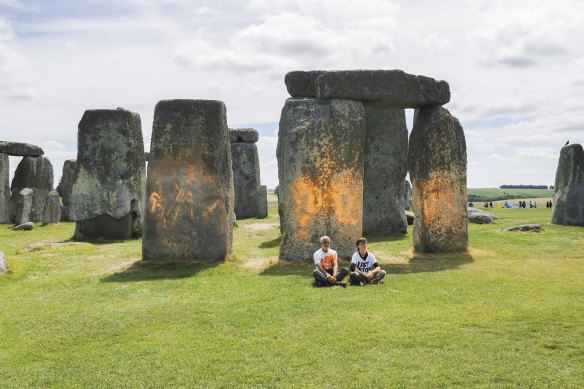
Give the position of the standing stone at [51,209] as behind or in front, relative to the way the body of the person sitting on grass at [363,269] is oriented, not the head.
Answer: behind

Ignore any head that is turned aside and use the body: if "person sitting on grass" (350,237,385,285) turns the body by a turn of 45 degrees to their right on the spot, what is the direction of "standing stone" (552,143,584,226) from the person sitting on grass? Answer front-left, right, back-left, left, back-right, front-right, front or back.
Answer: back-left

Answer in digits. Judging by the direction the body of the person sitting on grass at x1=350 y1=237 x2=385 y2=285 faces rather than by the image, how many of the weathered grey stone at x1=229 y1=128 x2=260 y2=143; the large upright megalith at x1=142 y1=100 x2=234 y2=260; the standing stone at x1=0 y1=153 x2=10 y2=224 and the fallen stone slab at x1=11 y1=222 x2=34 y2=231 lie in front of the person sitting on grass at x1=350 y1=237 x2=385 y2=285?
0

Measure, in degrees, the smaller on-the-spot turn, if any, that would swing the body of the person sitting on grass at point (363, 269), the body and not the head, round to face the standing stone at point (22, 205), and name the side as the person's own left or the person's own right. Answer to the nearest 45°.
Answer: approximately 180°

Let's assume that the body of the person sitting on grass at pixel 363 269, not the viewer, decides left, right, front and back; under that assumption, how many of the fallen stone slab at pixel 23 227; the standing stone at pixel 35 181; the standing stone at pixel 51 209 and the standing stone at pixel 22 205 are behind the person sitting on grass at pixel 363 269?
4

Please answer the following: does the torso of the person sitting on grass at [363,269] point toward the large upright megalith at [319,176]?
no

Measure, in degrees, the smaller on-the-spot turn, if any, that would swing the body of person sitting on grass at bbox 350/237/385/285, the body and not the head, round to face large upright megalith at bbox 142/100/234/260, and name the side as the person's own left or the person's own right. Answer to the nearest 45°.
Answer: approximately 180°

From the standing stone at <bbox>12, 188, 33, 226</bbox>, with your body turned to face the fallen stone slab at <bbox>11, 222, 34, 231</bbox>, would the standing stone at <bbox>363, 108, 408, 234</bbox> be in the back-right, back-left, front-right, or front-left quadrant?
front-left

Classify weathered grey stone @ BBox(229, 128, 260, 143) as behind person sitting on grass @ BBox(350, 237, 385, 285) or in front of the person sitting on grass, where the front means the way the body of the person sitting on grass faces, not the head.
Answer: behind

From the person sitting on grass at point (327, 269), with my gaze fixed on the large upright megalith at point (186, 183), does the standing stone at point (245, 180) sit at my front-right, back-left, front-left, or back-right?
front-right

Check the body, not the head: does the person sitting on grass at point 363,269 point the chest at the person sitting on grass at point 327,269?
no

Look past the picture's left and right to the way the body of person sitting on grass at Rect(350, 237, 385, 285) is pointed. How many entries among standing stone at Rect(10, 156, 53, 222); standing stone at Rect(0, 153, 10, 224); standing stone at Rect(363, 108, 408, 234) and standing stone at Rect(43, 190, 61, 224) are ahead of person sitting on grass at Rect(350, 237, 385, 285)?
0

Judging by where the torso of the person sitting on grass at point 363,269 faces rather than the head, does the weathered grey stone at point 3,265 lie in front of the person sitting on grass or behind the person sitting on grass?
behind

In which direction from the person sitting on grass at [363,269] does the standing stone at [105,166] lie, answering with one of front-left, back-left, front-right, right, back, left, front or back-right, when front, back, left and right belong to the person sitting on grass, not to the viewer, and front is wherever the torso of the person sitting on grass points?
back

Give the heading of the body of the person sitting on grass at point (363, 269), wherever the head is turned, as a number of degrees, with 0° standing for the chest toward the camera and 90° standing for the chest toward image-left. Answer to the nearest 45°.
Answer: approximately 315°

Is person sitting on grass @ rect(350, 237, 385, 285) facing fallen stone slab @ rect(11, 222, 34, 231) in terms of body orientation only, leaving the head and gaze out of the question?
no

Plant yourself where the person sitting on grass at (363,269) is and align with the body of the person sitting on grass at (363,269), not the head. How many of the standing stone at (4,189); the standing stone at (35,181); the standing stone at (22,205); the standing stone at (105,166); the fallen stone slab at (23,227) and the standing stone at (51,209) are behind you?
6

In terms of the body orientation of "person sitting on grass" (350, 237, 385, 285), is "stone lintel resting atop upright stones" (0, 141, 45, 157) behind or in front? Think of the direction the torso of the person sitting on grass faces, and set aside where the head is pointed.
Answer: behind

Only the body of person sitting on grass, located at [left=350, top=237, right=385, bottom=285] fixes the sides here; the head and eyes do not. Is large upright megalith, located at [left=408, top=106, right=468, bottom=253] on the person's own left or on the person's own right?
on the person's own left
